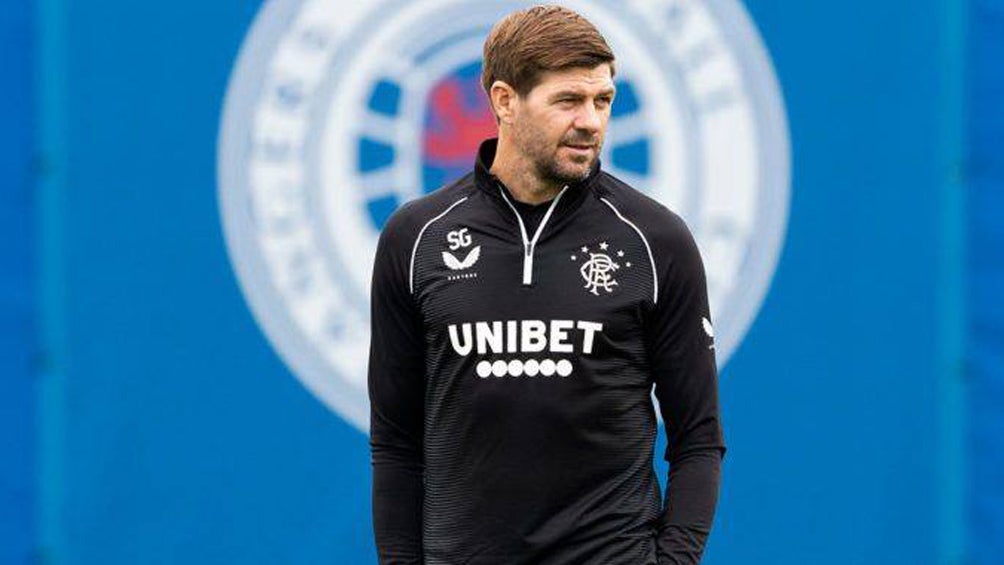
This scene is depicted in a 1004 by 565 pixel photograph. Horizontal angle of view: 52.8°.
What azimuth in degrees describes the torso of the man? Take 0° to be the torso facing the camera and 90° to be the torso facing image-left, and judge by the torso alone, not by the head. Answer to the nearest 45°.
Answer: approximately 0°

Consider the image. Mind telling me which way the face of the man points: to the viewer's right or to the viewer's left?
to the viewer's right
